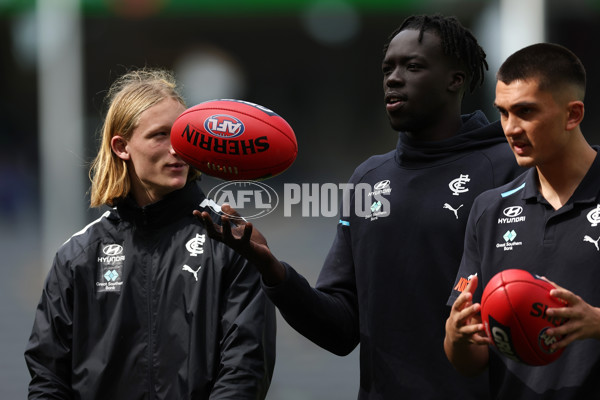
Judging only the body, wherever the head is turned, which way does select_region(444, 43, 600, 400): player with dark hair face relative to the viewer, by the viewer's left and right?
facing the viewer and to the left of the viewer

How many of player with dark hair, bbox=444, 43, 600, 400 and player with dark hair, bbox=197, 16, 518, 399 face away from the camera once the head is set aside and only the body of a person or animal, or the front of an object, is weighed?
0

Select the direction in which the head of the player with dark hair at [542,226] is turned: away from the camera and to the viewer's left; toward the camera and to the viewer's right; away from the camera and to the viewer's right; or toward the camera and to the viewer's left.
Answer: toward the camera and to the viewer's left

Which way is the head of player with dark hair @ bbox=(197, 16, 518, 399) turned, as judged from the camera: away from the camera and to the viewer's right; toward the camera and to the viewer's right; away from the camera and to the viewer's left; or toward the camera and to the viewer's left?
toward the camera and to the viewer's left

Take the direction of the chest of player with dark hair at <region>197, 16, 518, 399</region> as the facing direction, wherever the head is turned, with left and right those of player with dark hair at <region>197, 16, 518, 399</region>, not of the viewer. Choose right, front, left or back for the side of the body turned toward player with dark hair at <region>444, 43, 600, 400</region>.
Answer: left

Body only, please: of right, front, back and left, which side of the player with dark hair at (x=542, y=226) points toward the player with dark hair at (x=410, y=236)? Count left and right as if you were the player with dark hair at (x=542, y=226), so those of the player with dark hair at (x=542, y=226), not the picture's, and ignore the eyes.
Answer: right
